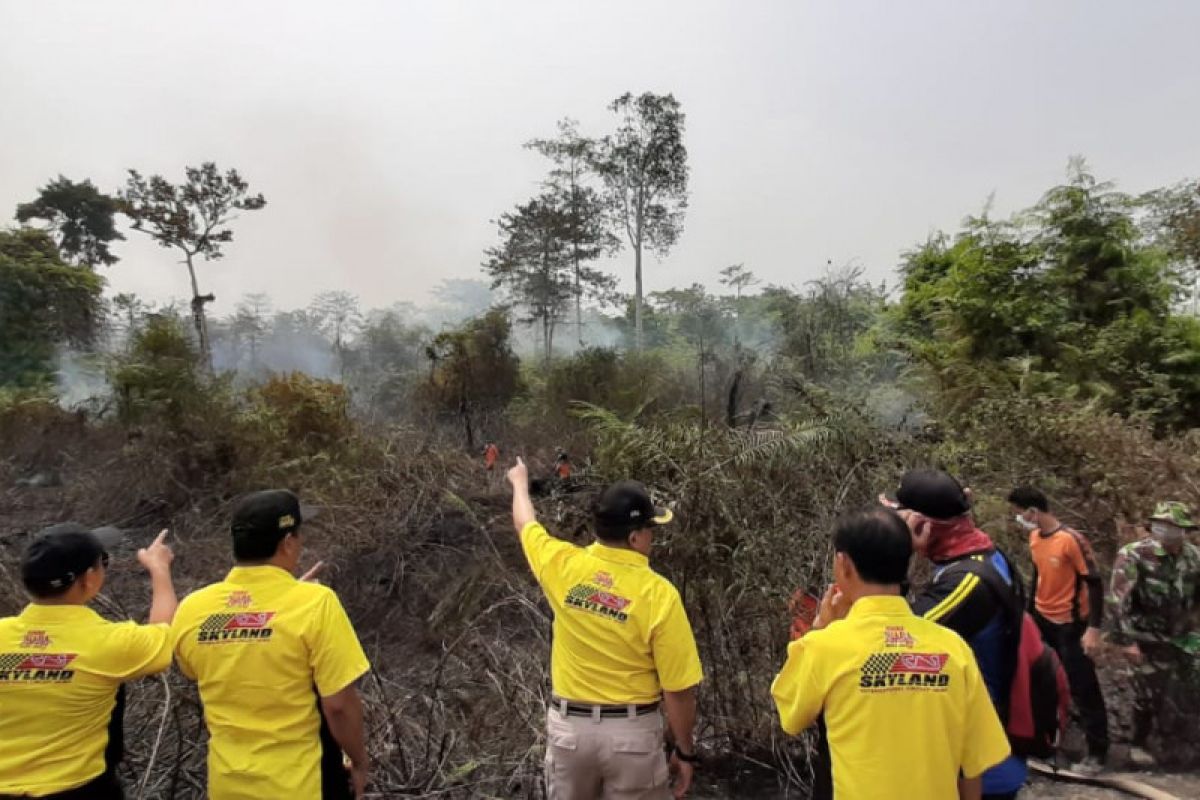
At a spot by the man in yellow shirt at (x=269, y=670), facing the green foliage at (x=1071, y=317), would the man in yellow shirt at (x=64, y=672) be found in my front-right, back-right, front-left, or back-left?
back-left

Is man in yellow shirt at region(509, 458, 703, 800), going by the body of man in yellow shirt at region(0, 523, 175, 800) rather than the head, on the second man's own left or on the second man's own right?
on the second man's own right

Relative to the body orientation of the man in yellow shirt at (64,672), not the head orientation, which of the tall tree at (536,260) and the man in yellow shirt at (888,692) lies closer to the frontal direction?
the tall tree

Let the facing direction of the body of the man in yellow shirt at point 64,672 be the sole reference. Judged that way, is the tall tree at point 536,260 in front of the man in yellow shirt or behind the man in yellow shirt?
in front

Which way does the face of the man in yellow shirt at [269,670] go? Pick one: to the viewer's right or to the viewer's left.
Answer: to the viewer's right

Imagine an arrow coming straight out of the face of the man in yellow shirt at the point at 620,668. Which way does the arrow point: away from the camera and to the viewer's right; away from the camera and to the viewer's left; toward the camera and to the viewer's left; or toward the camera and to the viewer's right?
away from the camera and to the viewer's right

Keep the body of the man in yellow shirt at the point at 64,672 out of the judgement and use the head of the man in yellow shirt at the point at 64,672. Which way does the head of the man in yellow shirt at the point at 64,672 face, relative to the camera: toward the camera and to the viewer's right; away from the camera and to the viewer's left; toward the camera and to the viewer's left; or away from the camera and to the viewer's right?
away from the camera and to the viewer's right

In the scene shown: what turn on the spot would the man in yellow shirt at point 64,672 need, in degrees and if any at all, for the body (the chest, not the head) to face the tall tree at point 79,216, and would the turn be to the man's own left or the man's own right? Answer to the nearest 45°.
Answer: approximately 45° to the man's own left

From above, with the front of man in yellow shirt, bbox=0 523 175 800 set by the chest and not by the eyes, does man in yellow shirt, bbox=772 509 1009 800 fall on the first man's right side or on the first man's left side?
on the first man's right side

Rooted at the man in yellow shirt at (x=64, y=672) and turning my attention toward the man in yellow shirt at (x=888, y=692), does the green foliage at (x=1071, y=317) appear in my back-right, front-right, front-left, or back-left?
front-left

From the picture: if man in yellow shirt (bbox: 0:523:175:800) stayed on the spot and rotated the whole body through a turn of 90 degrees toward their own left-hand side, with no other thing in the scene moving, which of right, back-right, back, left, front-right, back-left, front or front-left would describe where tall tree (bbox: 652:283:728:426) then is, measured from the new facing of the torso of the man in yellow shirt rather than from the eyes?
right

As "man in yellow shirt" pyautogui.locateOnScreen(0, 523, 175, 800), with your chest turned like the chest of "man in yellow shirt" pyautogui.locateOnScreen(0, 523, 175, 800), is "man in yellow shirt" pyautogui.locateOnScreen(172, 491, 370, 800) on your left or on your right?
on your right

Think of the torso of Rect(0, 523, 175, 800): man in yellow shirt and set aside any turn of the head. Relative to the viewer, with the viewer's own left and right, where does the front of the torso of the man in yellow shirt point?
facing away from the viewer and to the right of the viewer

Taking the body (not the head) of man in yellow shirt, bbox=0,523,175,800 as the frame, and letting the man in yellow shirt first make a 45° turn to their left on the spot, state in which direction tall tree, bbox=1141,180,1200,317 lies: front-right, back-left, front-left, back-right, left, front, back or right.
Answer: right

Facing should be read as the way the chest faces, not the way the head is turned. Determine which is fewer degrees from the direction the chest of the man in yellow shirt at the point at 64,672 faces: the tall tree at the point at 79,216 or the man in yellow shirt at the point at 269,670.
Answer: the tall tree

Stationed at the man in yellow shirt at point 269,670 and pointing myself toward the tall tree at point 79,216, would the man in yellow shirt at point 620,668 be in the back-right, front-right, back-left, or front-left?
back-right
